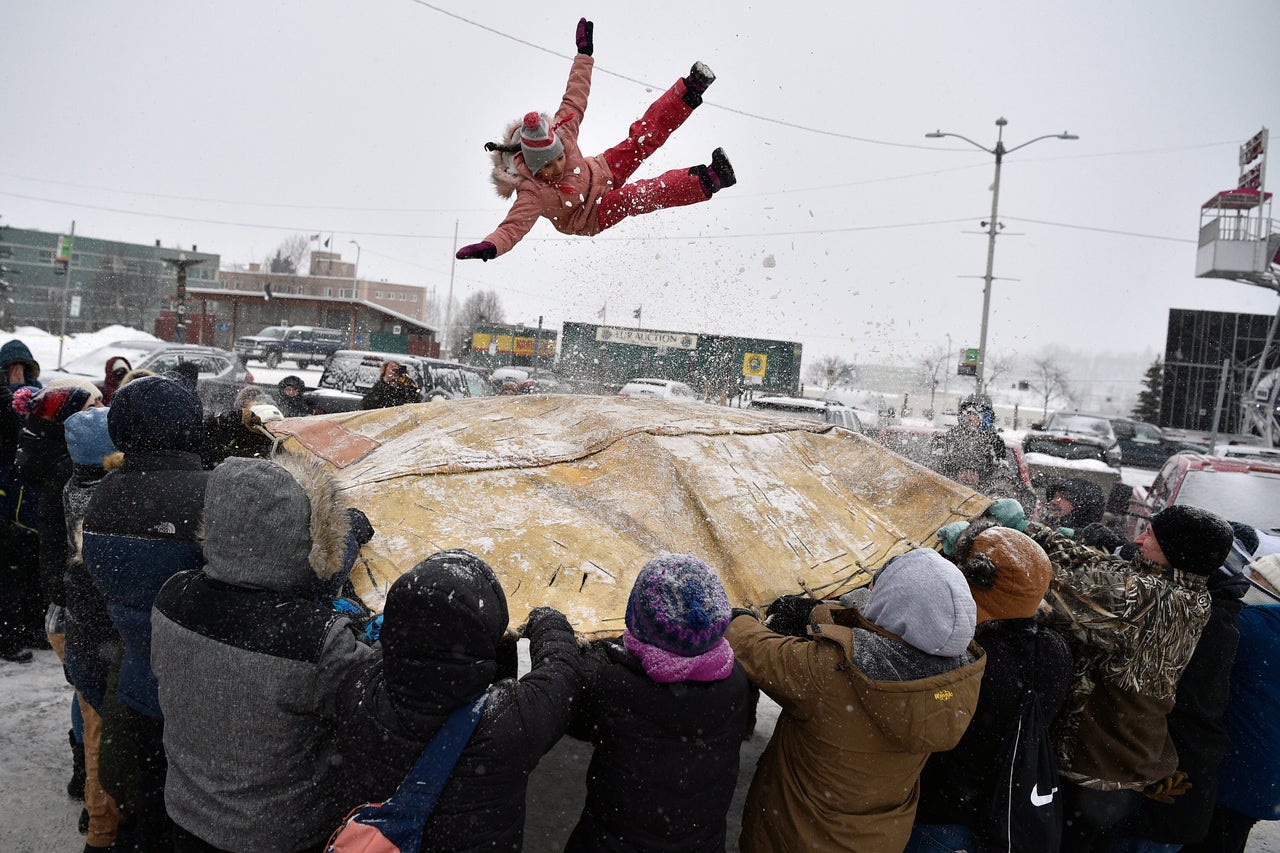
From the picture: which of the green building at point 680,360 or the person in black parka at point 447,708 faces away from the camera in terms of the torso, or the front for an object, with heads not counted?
the person in black parka

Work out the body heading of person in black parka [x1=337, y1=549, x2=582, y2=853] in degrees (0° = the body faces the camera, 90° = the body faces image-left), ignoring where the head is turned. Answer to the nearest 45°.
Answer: approximately 180°

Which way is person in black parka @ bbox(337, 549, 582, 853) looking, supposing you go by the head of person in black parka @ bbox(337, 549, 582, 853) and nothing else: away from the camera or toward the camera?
away from the camera

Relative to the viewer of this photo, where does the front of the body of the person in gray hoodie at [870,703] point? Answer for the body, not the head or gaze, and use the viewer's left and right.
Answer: facing away from the viewer and to the left of the viewer

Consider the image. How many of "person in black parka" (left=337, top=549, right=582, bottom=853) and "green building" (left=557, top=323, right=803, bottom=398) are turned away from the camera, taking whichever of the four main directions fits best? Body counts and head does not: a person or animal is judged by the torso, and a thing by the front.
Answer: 1

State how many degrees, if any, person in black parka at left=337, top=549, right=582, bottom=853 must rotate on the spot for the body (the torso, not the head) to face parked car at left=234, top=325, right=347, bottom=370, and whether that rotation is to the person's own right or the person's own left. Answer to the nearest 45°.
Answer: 0° — they already face it

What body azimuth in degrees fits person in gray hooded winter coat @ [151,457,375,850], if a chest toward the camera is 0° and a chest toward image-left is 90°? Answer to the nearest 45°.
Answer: approximately 225°

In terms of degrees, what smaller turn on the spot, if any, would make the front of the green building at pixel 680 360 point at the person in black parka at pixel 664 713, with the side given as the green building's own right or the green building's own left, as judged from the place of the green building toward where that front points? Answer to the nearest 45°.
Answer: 0° — it already faces them
